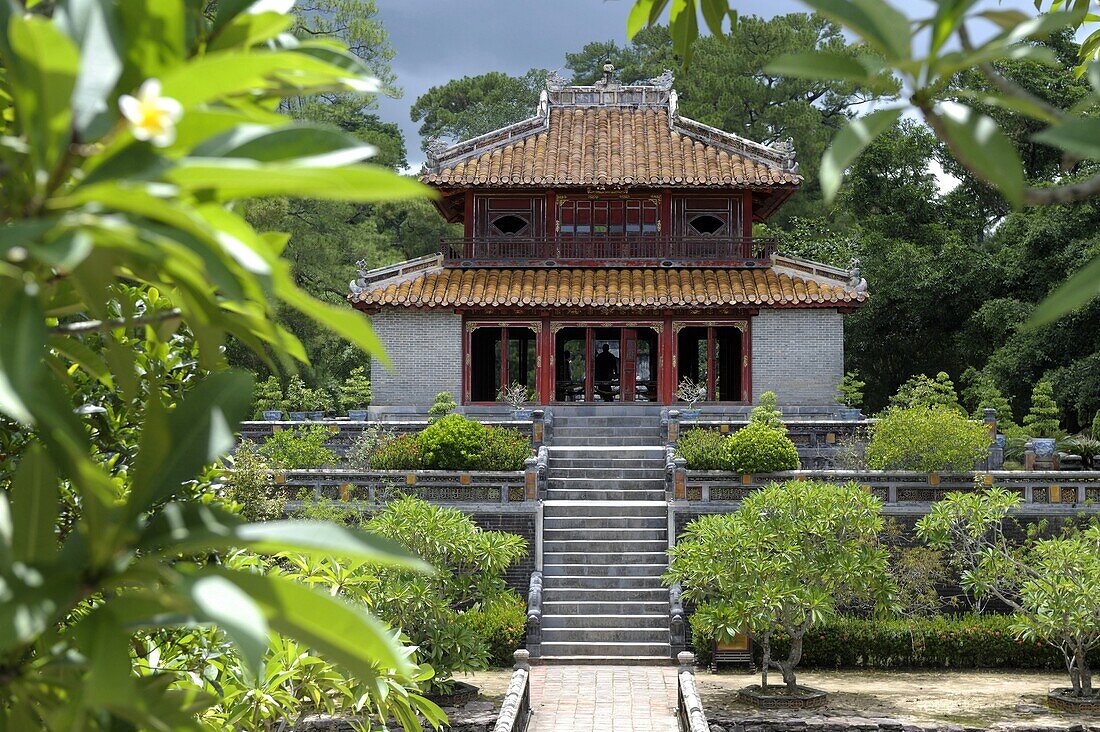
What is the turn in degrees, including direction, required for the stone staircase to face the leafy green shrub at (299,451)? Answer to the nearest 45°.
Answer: approximately 90° to its right

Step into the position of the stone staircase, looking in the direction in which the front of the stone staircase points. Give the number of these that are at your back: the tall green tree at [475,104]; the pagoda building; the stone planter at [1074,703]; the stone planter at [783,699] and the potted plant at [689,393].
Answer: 3

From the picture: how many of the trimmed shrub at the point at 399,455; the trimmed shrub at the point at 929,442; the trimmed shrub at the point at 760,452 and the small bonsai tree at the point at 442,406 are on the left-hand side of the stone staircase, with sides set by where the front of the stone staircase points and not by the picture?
2

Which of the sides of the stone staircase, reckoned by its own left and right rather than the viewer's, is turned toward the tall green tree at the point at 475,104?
back

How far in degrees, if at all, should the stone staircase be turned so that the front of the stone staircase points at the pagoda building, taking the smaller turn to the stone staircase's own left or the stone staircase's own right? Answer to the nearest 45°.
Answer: approximately 180°

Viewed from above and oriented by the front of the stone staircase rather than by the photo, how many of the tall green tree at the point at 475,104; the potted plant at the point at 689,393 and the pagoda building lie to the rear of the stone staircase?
3

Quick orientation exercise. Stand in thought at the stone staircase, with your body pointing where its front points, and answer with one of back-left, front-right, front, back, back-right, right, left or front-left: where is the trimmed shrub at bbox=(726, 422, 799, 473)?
left

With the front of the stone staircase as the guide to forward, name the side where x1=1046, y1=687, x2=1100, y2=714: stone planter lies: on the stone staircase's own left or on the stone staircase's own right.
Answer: on the stone staircase's own left

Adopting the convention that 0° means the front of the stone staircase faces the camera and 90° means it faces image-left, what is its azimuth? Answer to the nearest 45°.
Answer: approximately 0°

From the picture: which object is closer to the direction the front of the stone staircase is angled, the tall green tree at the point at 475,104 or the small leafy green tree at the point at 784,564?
the small leafy green tree

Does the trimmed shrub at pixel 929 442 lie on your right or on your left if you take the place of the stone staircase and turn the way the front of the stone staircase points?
on your left

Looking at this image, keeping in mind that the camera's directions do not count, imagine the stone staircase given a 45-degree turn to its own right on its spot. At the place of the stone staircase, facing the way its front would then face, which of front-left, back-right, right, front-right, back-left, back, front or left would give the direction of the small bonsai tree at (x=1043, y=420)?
back

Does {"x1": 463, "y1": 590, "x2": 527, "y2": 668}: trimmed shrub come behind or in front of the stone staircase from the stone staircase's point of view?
in front

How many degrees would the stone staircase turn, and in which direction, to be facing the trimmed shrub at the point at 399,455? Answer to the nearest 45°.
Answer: approximately 90° to its right

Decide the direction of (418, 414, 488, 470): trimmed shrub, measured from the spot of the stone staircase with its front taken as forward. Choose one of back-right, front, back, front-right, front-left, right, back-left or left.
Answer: right

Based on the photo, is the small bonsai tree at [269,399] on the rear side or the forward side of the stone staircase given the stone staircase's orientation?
on the rear side
